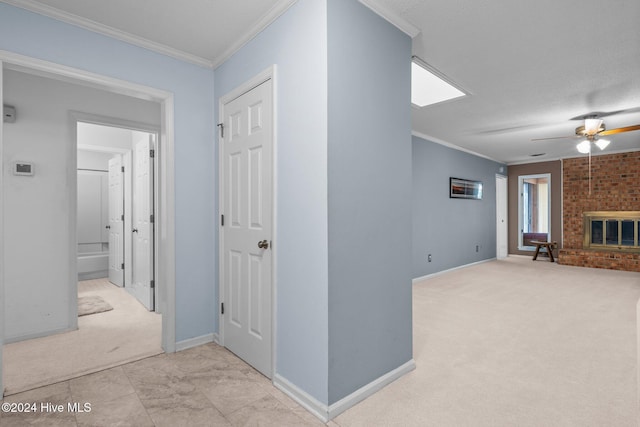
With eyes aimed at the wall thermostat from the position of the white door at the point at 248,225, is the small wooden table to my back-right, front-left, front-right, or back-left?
back-right

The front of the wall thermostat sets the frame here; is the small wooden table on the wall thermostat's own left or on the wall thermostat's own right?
on the wall thermostat's own left

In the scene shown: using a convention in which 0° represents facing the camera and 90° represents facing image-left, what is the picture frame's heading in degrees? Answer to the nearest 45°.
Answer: approximately 315°

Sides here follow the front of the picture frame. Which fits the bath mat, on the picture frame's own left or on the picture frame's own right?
on the picture frame's own right

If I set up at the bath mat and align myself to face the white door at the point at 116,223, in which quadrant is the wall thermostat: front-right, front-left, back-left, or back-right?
back-left

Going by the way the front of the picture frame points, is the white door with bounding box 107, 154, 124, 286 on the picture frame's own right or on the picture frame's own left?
on the picture frame's own right

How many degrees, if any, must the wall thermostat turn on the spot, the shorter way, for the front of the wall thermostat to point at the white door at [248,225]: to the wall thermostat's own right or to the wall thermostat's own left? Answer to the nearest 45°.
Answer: approximately 45° to the wall thermostat's own left

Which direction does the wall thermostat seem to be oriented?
toward the camera

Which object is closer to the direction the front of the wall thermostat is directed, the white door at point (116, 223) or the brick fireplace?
the brick fireplace

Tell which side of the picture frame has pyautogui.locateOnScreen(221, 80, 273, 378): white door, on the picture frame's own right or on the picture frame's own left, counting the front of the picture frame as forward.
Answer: on the picture frame's own right

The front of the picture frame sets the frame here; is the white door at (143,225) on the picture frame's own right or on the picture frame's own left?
on the picture frame's own right

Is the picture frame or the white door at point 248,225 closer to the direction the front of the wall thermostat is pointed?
the white door
